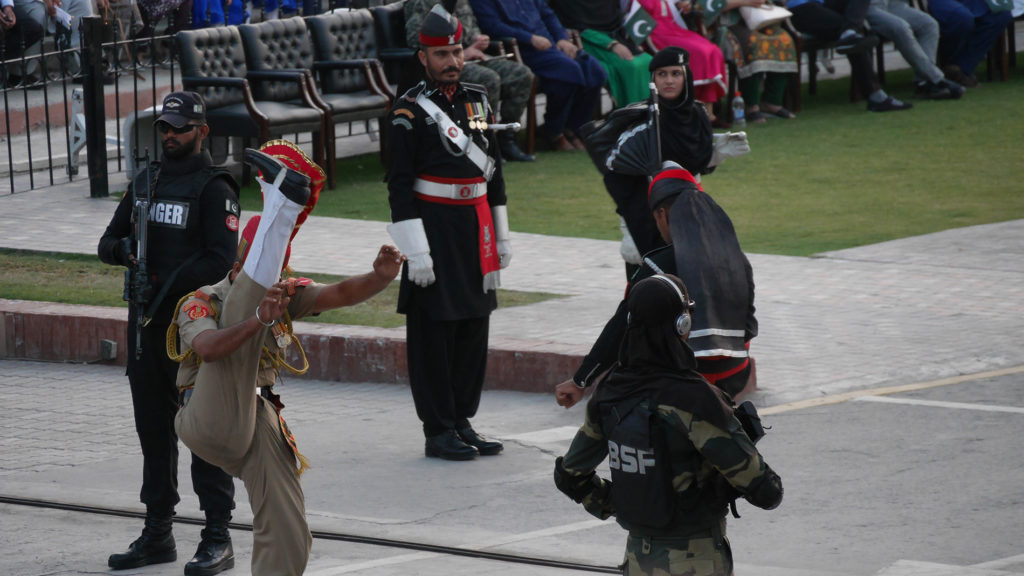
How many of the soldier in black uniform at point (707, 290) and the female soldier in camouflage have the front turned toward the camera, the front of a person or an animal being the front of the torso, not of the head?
0

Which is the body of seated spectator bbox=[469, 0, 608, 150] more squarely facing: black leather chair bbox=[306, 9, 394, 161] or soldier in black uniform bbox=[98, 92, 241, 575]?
the soldier in black uniform

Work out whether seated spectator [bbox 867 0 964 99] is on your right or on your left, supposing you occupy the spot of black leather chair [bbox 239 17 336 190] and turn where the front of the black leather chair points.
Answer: on your left

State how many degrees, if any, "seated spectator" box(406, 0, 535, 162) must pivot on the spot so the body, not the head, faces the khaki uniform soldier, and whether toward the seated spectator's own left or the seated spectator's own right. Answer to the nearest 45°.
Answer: approximately 45° to the seated spectator's own right

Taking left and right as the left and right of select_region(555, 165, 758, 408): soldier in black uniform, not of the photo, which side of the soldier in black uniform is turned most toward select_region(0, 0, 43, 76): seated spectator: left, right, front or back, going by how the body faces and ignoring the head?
front

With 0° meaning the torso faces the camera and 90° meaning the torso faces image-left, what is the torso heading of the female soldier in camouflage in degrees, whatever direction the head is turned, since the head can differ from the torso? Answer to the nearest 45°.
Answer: approximately 225°

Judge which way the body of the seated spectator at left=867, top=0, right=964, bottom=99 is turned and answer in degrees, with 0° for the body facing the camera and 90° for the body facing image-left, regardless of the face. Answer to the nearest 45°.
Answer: approximately 315°

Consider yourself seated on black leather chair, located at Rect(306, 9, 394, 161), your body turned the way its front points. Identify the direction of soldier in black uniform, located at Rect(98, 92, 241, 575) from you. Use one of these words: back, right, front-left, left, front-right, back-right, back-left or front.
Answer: front-right

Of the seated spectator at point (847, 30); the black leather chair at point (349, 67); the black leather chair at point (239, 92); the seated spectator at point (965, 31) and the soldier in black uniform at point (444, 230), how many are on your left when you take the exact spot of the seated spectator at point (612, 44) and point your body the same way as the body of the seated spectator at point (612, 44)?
2

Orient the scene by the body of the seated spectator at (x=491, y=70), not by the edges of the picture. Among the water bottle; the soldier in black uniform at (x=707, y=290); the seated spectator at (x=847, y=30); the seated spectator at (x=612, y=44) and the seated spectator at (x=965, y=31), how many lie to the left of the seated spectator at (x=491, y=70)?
4

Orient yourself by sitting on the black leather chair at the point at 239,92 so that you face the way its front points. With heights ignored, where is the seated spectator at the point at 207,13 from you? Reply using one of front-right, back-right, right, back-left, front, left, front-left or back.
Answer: back-left

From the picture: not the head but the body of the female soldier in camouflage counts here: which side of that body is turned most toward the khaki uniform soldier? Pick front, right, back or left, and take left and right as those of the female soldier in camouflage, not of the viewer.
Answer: left

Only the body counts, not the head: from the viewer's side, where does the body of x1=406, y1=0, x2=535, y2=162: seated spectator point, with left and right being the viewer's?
facing the viewer and to the right of the viewer
